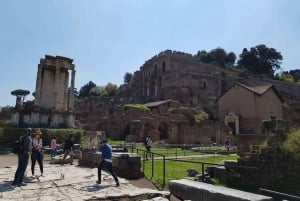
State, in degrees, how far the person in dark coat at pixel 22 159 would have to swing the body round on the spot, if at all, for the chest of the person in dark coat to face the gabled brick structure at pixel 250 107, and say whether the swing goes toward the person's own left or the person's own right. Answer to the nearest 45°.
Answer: approximately 45° to the person's own left

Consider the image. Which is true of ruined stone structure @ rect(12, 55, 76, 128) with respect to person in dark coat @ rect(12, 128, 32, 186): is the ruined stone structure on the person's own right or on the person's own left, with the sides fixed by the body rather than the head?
on the person's own left

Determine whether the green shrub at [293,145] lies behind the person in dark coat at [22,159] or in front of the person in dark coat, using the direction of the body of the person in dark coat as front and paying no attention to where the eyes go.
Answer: in front

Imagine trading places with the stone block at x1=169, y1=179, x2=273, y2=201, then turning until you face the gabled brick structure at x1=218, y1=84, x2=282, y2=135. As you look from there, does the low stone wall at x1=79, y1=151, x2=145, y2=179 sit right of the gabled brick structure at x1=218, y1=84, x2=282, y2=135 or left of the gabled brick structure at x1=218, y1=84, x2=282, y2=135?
left

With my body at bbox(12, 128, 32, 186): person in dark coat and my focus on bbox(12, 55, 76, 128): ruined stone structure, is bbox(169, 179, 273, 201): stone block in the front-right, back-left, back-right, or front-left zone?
back-right

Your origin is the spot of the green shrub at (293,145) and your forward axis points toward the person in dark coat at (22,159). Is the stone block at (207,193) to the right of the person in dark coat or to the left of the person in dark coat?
left
